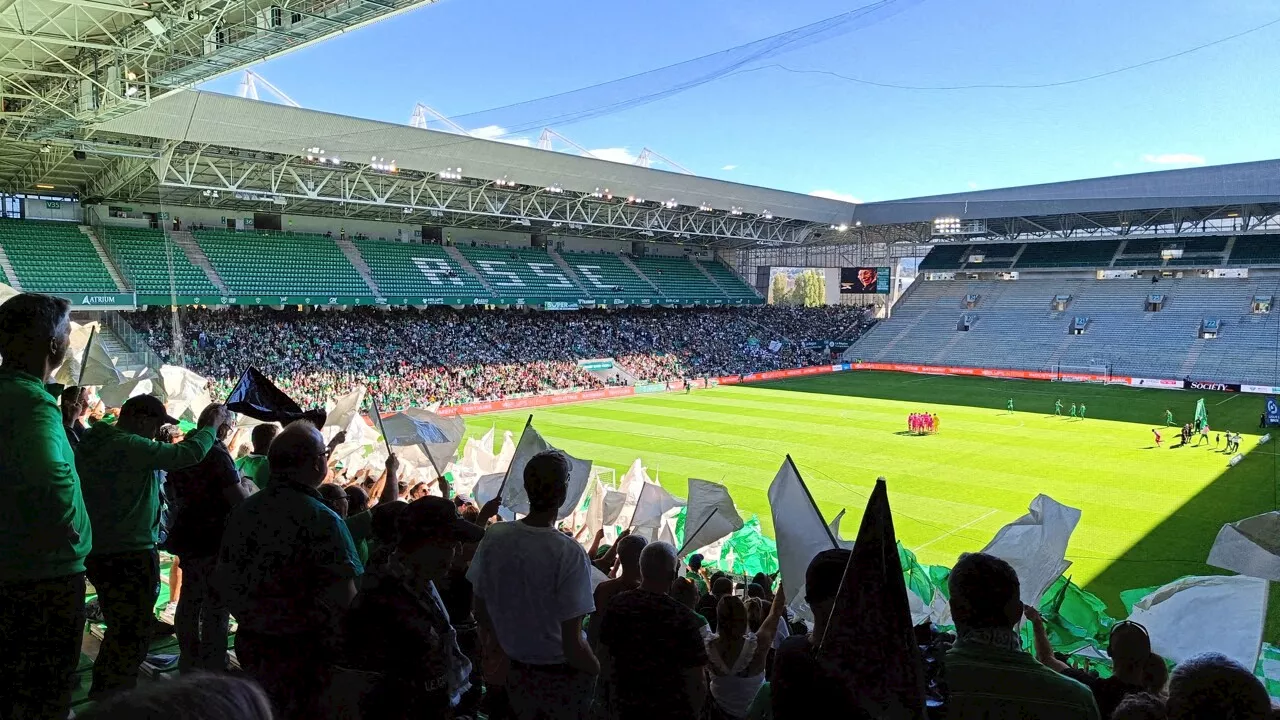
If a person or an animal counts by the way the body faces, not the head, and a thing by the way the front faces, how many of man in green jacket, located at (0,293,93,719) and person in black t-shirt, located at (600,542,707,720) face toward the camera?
0

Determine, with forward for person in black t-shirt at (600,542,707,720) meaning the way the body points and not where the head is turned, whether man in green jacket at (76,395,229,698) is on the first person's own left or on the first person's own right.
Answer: on the first person's own left

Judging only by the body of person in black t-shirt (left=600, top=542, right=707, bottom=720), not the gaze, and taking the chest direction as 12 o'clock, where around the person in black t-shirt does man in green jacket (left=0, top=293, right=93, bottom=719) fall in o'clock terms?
The man in green jacket is roughly at 9 o'clock from the person in black t-shirt.

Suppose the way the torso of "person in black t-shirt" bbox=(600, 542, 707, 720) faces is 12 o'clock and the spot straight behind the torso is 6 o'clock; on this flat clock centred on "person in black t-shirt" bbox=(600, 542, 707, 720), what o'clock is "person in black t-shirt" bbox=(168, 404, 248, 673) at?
"person in black t-shirt" bbox=(168, 404, 248, 673) is roughly at 10 o'clock from "person in black t-shirt" bbox=(600, 542, 707, 720).

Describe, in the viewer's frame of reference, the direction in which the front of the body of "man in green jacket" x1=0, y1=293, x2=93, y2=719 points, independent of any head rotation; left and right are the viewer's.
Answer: facing away from the viewer and to the right of the viewer

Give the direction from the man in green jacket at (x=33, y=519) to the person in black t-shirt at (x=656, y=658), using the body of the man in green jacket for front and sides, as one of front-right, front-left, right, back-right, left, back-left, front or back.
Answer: right

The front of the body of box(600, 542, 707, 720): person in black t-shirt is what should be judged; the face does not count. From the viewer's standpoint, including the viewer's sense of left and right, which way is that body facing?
facing away from the viewer

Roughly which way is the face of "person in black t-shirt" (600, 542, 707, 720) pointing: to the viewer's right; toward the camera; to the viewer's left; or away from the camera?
away from the camera

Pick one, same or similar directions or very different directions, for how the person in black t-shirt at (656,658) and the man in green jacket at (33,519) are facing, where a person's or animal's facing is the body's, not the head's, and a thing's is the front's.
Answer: same or similar directions

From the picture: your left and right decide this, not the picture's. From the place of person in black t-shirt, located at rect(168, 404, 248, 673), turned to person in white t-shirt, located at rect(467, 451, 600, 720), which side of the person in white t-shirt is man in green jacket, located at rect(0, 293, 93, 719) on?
right
